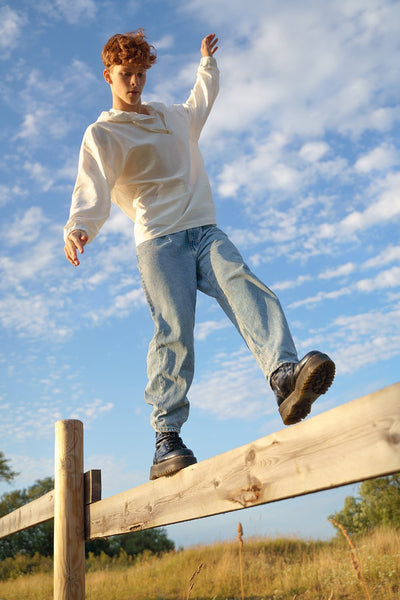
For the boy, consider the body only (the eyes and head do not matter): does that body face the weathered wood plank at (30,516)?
no

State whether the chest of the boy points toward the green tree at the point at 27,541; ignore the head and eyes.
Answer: no

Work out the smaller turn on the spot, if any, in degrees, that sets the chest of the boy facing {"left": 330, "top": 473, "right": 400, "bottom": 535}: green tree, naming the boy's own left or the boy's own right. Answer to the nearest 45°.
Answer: approximately 135° to the boy's own left

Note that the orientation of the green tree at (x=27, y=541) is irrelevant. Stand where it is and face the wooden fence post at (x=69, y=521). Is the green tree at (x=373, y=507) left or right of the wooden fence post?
left
